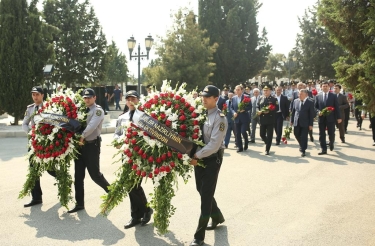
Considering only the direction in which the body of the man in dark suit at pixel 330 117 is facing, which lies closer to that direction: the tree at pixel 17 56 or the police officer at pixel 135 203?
the police officer

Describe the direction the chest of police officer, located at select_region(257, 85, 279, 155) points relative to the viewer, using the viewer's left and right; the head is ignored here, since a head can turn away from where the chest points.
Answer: facing the viewer

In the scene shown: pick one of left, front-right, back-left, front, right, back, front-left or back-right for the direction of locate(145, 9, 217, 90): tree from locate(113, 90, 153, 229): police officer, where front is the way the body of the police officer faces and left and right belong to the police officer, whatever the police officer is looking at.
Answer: back-right

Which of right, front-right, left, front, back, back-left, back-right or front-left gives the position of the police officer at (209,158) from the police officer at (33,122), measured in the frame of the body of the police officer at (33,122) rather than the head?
left

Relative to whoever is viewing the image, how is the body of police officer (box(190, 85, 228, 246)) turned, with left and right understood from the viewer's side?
facing the viewer and to the left of the viewer

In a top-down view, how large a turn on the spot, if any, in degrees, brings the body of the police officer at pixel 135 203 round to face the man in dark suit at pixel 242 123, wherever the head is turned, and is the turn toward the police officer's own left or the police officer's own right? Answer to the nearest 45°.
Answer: approximately 180°

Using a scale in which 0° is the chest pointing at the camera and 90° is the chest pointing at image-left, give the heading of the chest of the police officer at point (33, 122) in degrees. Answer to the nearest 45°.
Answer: approximately 45°

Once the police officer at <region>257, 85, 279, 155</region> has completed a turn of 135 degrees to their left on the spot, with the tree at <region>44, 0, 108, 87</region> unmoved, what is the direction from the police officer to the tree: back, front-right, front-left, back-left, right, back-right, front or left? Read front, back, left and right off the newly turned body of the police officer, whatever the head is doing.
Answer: left

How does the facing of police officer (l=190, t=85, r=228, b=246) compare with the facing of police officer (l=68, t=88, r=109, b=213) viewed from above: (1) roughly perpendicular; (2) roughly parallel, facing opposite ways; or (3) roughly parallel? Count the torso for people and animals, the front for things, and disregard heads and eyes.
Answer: roughly parallel

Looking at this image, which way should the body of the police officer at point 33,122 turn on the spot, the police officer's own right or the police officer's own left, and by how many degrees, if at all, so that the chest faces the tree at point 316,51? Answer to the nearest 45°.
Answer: approximately 180°

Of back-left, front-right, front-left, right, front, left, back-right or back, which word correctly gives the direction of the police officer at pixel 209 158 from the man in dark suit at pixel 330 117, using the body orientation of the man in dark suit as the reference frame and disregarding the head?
front

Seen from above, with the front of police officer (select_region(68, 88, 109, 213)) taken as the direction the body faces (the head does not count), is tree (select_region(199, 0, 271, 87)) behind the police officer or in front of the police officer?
behind

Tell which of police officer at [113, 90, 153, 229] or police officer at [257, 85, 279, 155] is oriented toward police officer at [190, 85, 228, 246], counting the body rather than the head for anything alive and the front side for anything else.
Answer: police officer at [257, 85, 279, 155]

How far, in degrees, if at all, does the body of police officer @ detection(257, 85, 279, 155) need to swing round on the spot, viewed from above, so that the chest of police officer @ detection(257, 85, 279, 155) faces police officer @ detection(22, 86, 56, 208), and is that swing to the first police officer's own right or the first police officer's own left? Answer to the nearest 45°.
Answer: approximately 45° to the first police officer's own right

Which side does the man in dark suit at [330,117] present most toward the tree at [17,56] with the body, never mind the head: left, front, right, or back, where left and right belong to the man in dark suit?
right

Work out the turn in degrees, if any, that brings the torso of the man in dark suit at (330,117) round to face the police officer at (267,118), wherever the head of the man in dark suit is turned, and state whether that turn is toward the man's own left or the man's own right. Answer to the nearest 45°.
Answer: approximately 45° to the man's own right

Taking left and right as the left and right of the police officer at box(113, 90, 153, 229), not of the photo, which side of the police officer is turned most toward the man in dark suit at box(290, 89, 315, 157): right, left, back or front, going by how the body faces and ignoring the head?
back

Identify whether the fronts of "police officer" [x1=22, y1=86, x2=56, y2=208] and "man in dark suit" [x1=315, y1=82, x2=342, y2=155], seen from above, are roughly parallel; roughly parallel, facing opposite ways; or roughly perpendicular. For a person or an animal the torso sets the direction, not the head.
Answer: roughly parallel
